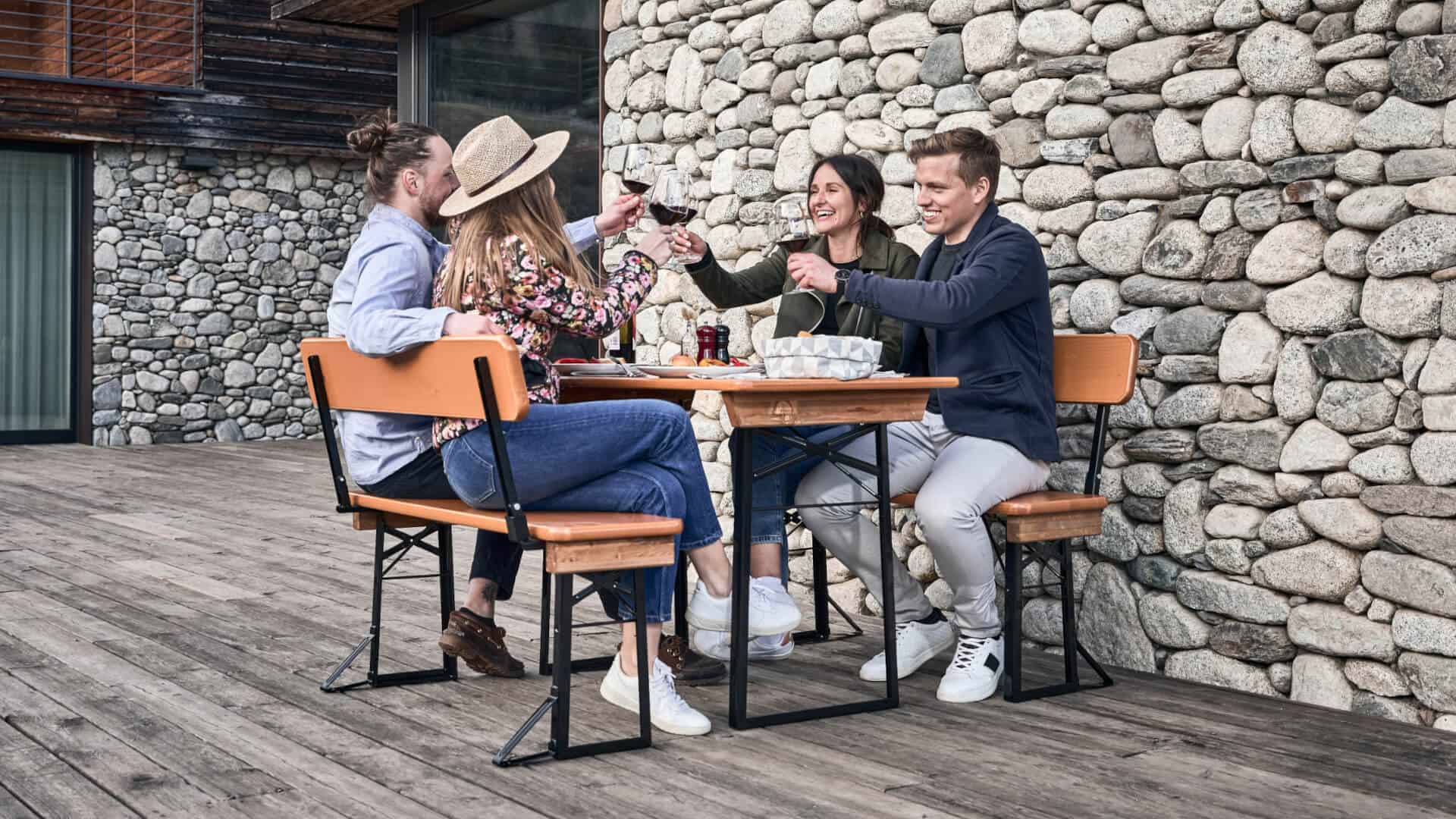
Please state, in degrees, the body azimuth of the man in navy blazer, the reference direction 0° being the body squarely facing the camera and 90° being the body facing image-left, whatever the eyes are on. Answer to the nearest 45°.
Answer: approximately 45°

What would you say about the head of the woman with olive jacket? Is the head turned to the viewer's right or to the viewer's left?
to the viewer's left

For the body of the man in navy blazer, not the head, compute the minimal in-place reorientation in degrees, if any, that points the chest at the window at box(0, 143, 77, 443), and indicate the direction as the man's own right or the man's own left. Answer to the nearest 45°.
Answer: approximately 90° to the man's own right

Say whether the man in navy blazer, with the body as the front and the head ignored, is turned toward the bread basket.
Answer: yes

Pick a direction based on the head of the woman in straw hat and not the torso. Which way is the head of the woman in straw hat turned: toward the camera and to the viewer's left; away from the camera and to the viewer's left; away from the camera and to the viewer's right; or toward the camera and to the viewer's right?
away from the camera and to the viewer's right

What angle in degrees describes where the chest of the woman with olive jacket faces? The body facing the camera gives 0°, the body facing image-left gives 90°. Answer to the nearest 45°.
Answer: approximately 45°

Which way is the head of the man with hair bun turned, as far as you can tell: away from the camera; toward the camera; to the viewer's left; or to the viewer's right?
to the viewer's right

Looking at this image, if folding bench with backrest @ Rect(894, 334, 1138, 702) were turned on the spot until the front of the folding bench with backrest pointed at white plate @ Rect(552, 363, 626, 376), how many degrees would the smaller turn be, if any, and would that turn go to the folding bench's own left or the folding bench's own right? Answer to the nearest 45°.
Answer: approximately 45° to the folding bench's own right

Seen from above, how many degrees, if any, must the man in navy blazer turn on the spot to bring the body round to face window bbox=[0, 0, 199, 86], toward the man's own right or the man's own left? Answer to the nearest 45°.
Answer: approximately 90° to the man's own right

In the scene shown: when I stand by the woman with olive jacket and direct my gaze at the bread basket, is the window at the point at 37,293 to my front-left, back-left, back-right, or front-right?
back-right

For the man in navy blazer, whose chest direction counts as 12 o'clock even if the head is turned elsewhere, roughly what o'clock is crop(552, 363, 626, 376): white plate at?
The white plate is roughly at 1 o'clock from the man in navy blazer.

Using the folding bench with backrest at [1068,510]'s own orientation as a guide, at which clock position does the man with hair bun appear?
The man with hair bun is roughly at 1 o'clock from the folding bench with backrest.
